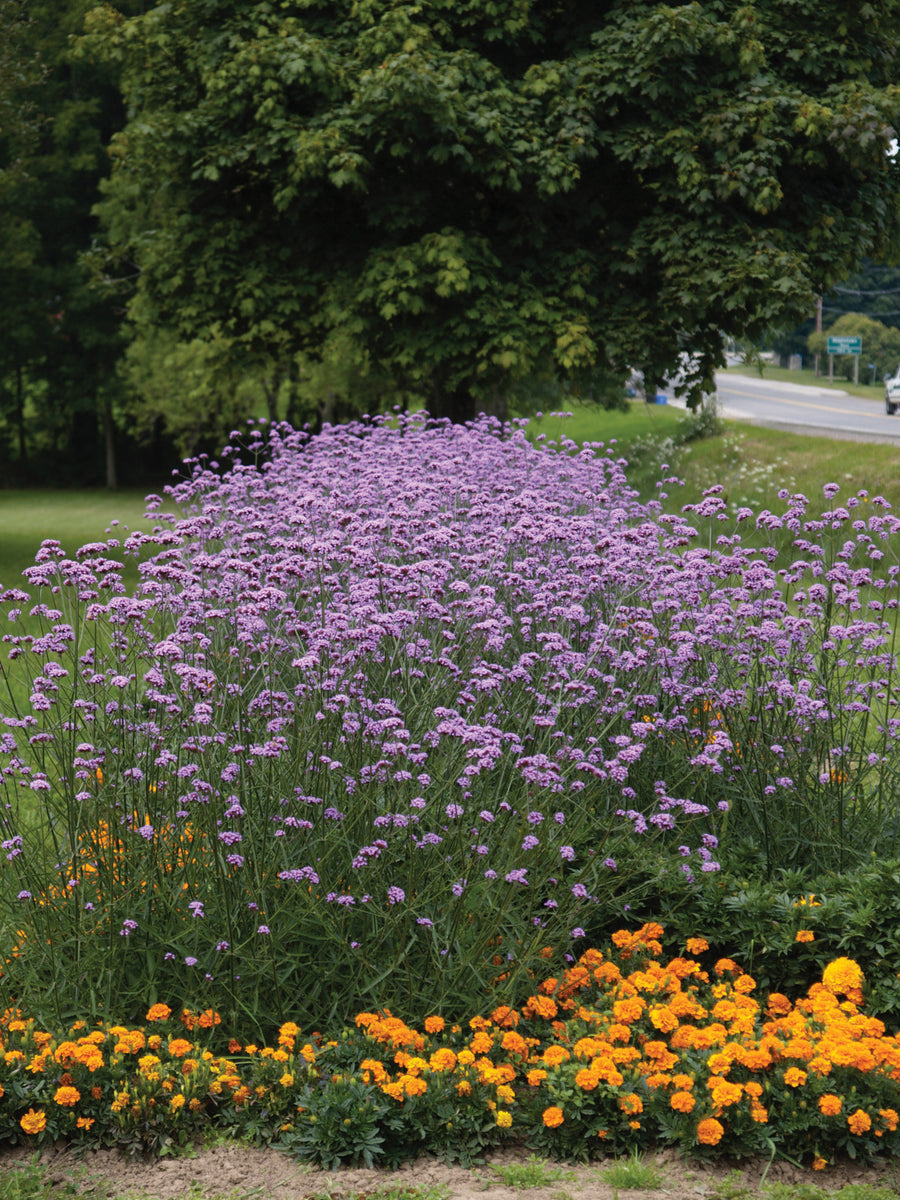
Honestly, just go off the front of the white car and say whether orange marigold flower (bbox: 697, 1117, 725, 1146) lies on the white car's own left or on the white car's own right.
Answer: on the white car's own left

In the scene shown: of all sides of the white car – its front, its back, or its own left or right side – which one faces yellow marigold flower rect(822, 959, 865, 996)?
left

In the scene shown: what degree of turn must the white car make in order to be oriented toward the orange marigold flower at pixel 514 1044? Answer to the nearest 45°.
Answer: approximately 90° to its left

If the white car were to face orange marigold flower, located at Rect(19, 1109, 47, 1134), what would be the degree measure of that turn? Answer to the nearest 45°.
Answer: approximately 90° to its left

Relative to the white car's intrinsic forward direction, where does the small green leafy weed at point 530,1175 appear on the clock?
The small green leafy weed is roughly at 9 o'clock from the white car.

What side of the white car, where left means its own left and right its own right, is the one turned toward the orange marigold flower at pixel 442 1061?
left

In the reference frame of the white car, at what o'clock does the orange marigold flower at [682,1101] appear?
The orange marigold flower is roughly at 9 o'clock from the white car.

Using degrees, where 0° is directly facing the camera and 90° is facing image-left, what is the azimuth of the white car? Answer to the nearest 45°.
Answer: approximately 90°
